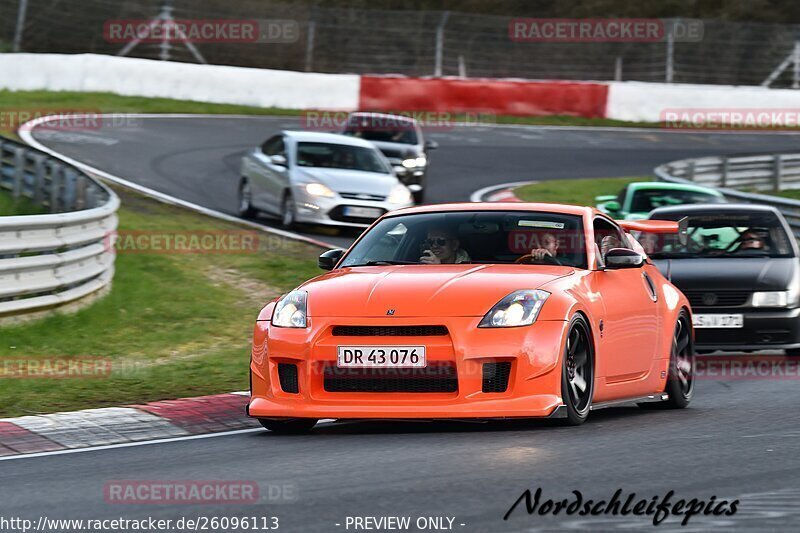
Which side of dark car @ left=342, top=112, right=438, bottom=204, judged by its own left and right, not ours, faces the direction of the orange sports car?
front

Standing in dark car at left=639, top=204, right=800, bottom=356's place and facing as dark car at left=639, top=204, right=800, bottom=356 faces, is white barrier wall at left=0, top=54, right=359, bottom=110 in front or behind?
behind

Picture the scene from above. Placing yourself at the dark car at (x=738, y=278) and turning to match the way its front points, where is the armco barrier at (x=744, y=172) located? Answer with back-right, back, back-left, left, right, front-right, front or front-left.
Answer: back

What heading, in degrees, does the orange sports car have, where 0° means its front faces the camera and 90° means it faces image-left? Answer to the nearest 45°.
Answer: approximately 45°

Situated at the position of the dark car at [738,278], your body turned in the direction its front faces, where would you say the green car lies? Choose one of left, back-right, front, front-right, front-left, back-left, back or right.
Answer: back

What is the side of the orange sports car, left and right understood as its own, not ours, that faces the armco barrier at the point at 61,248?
right

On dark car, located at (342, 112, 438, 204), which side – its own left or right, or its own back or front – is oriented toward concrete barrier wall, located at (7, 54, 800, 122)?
back

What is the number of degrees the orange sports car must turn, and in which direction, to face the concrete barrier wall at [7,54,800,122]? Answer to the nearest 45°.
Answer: approximately 135° to its right

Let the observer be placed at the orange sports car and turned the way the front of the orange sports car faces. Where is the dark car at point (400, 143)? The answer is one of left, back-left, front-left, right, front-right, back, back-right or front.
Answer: back-right

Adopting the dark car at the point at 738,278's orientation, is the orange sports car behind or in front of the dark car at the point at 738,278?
in front

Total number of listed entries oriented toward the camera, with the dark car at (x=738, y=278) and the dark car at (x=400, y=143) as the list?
2
